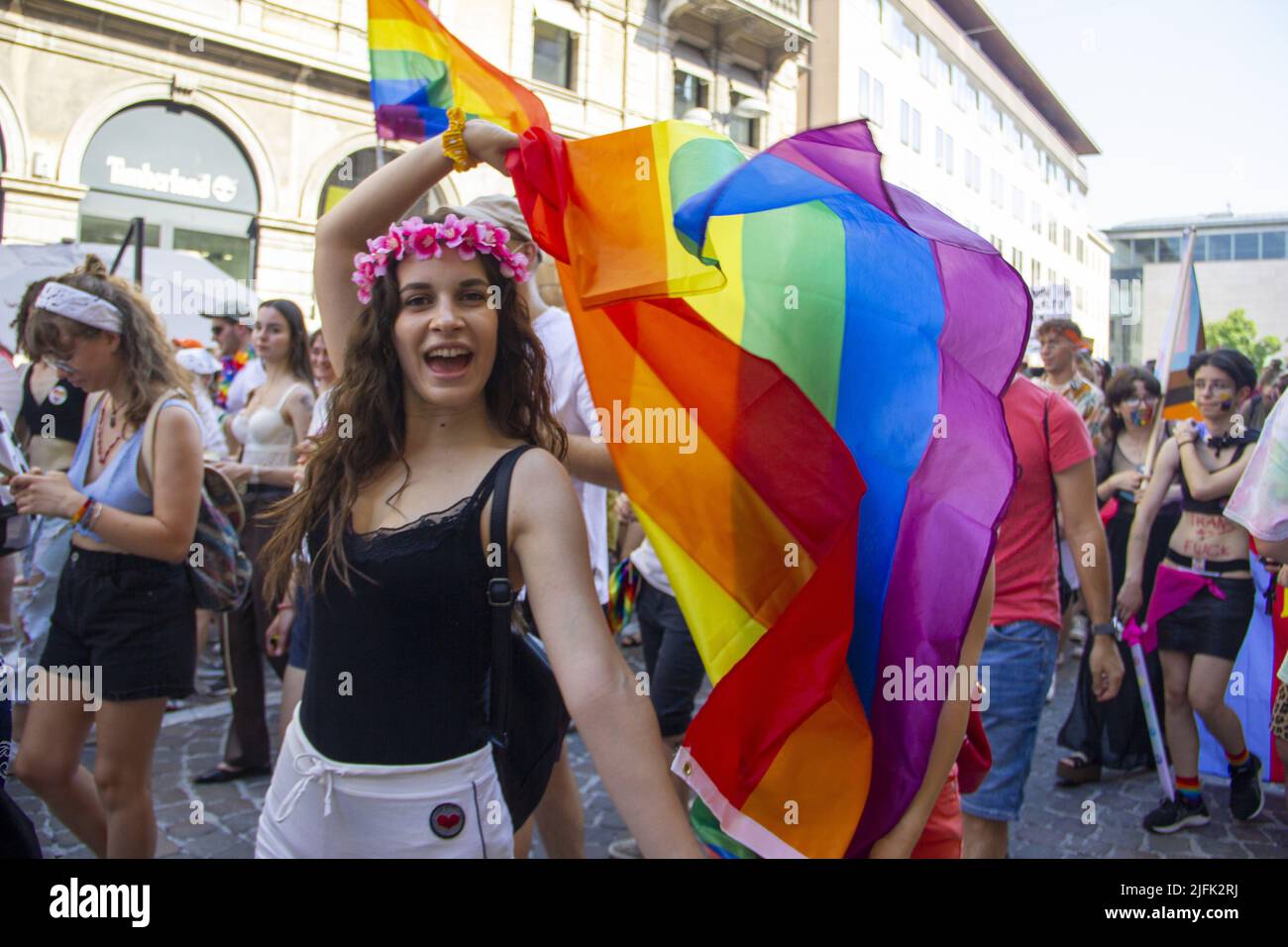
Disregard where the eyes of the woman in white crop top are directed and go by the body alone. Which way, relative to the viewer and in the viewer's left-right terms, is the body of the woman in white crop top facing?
facing the viewer and to the left of the viewer

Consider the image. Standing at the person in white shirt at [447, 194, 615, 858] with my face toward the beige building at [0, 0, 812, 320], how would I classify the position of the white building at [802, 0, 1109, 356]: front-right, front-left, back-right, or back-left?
front-right

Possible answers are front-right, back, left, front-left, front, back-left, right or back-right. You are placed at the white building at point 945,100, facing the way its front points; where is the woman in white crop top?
front-right

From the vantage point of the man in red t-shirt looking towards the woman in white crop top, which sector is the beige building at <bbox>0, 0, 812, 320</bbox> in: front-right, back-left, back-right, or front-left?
front-right

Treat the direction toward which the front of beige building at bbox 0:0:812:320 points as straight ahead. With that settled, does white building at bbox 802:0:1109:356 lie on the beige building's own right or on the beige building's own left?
on the beige building's own left

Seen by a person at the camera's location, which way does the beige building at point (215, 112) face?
facing the viewer and to the right of the viewer

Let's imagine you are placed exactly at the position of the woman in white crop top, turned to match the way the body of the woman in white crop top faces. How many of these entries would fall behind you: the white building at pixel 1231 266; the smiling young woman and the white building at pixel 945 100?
2

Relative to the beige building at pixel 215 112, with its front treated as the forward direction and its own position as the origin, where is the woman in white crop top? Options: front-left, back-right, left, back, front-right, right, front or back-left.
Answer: front-right

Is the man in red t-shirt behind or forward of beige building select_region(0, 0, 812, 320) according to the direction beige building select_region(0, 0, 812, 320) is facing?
forward

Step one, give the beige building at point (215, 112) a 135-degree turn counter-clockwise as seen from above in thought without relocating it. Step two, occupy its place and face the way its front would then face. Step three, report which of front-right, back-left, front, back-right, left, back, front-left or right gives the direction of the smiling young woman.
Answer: back
